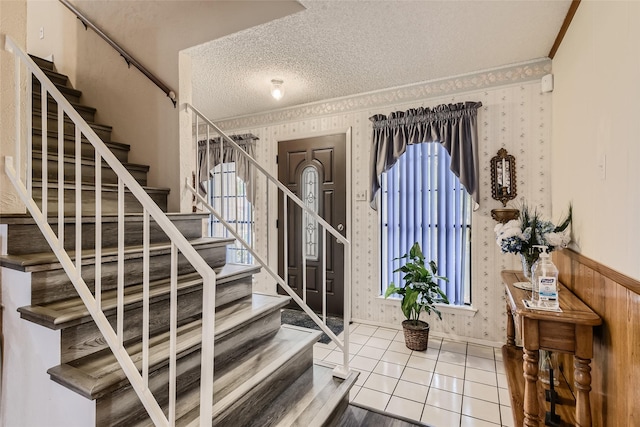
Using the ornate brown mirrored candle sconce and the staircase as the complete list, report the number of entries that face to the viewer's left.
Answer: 0

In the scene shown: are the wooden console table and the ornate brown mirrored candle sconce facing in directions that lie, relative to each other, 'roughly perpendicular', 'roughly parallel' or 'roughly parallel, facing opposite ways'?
roughly perpendicular

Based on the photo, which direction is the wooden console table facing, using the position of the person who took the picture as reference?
facing to the left of the viewer

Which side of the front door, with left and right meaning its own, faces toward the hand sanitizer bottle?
left

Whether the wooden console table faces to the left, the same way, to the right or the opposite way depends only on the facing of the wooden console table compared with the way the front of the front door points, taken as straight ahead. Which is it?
to the right

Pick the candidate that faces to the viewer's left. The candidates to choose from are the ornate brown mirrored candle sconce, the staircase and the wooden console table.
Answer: the wooden console table

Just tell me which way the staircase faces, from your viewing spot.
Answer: facing the viewer and to the right of the viewer

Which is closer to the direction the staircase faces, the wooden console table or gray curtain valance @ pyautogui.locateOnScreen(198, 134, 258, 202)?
the wooden console table

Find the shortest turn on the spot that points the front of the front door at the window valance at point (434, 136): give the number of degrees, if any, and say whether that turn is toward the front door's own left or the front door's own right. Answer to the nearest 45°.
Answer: approximately 90° to the front door's own left

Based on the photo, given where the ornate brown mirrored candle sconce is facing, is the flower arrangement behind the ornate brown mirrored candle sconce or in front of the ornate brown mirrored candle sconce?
in front

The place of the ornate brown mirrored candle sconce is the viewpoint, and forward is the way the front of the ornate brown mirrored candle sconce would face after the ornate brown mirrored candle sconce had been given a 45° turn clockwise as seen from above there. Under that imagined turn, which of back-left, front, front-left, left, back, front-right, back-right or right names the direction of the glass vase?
front-left
